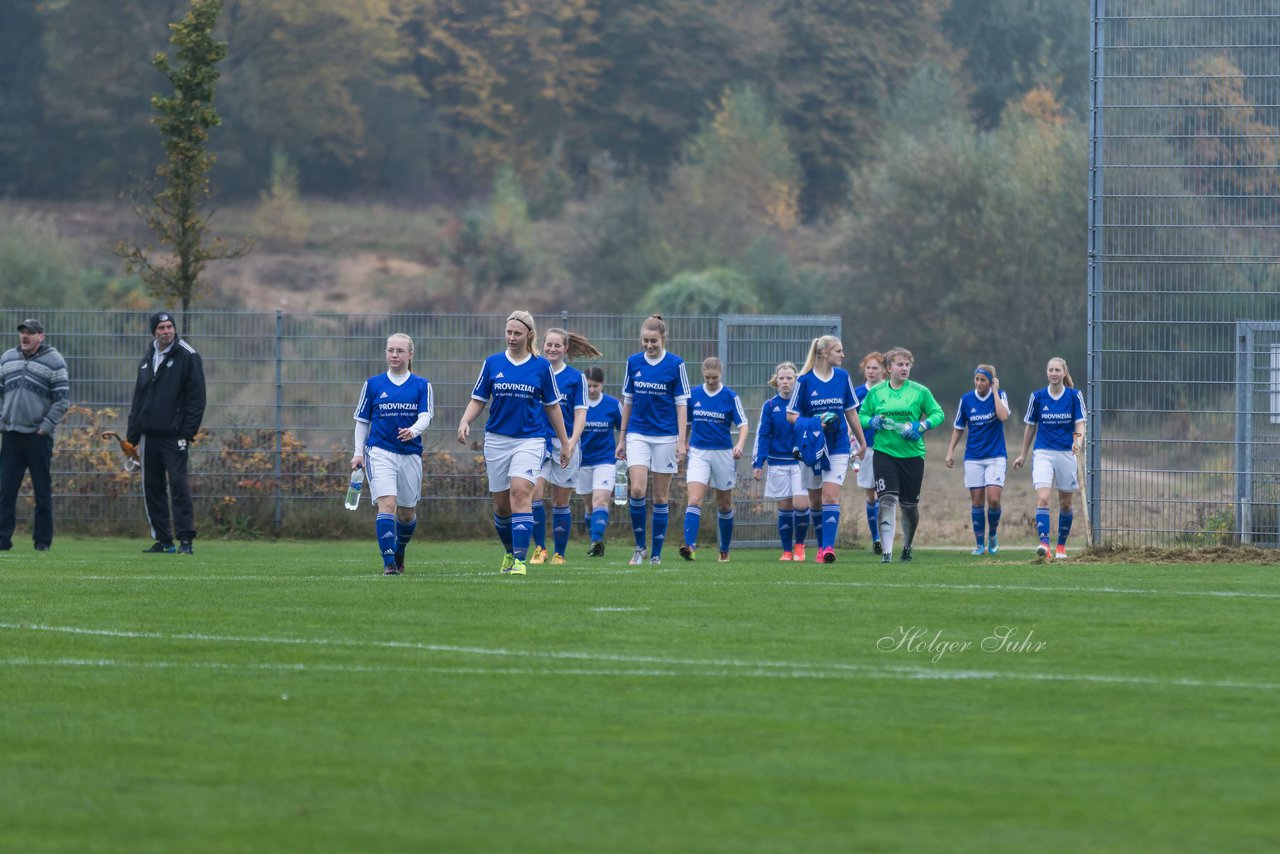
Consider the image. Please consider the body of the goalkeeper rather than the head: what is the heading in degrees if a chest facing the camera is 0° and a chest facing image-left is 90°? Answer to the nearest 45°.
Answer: approximately 0°

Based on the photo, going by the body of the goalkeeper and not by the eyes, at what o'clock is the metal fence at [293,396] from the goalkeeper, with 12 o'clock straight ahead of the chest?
The metal fence is roughly at 4 o'clock from the goalkeeper.

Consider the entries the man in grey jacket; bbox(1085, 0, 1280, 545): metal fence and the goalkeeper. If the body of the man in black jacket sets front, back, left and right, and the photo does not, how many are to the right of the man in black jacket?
1

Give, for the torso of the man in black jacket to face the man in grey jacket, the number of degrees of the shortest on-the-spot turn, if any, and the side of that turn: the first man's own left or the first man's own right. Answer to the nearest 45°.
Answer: approximately 90° to the first man's own right

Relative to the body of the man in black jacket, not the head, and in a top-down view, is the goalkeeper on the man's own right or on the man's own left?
on the man's own left

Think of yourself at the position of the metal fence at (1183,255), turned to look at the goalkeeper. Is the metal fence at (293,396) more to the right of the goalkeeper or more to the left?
right

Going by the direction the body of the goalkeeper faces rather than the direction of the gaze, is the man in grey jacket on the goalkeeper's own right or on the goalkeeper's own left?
on the goalkeeper's own right

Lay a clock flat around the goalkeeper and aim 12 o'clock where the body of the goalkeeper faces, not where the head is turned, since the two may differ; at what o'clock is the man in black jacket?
The man in black jacket is roughly at 3 o'clock from the goalkeeper.

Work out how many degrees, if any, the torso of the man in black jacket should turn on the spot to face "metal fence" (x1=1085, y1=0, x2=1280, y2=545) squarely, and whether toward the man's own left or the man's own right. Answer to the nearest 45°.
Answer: approximately 135° to the man's own left

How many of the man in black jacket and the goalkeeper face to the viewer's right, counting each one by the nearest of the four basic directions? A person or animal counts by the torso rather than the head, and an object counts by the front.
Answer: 0

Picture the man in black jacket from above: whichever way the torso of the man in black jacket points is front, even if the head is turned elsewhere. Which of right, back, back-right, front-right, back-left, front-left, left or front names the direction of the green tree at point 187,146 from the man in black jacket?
back-right

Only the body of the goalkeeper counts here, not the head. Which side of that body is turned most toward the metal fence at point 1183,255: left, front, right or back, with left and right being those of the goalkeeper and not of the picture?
left

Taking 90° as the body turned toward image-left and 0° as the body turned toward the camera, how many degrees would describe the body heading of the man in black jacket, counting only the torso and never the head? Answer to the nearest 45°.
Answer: approximately 45°
